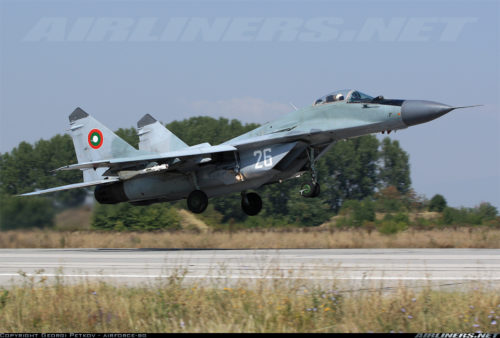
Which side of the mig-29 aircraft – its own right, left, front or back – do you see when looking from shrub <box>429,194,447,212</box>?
left

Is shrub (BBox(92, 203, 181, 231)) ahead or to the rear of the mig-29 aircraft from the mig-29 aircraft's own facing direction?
to the rear

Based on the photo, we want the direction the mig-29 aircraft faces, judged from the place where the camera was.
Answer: facing the viewer and to the right of the viewer

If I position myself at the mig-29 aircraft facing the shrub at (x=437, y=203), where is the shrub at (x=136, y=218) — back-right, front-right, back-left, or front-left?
front-left
